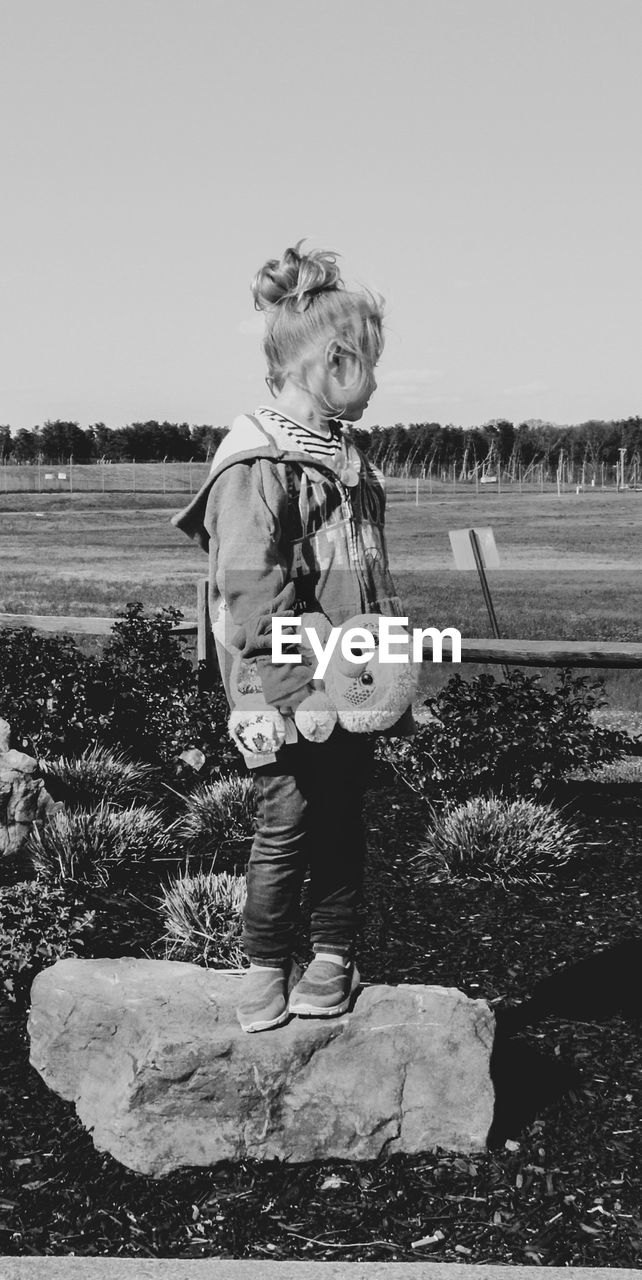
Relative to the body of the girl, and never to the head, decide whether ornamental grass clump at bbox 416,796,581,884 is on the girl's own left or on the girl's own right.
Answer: on the girl's own left

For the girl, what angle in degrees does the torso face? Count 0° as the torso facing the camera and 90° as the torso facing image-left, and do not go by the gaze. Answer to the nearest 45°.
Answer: approximately 315°

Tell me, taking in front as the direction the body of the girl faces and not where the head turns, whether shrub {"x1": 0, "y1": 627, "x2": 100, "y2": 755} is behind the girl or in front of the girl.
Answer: behind

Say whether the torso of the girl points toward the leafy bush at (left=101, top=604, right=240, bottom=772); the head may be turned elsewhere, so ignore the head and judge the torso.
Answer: no

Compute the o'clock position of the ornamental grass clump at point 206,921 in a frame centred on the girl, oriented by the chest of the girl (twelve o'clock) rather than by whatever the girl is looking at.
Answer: The ornamental grass clump is roughly at 7 o'clock from the girl.

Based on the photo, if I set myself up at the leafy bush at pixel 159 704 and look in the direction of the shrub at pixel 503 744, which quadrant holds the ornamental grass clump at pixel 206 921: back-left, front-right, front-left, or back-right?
front-right

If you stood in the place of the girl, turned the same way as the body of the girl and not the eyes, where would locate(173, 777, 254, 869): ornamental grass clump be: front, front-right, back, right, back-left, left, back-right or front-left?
back-left

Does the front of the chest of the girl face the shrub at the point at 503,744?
no

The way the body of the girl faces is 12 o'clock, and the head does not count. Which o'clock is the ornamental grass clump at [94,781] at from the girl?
The ornamental grass clump is roughly at 7 o'clock from the girl.
